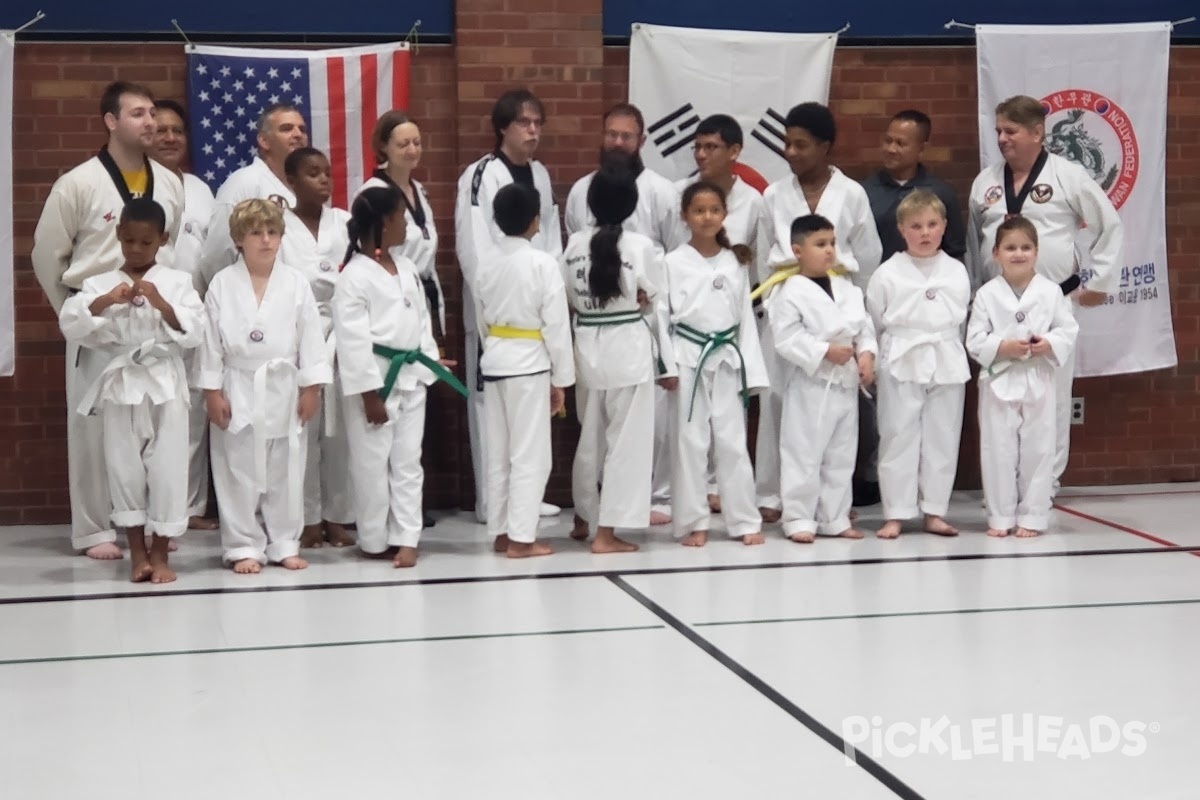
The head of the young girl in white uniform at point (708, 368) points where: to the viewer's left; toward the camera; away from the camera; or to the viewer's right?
toward the camera

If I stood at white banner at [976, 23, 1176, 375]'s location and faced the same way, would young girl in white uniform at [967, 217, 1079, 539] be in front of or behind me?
in front

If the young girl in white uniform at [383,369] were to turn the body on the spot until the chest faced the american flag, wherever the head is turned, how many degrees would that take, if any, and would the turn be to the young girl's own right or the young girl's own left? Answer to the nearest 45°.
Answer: approximately 135° to the young girl's own left

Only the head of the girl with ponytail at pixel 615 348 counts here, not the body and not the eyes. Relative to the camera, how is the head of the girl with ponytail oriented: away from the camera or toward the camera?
away from the camera

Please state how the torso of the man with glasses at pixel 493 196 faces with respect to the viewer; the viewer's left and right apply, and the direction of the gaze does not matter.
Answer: facing the viewer and to the right of the viewer

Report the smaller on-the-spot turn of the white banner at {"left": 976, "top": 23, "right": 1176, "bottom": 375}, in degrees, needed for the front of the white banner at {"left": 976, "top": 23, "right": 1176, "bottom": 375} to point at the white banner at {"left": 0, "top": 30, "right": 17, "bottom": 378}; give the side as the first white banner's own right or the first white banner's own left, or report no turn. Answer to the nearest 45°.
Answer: approximately 45° to the first white banner's own right

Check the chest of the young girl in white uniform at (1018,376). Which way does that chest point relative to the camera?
toward the camera

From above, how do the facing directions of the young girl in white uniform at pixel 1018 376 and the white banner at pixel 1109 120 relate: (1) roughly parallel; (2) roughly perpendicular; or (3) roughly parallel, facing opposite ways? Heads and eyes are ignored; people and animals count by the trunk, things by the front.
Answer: roughly parallel

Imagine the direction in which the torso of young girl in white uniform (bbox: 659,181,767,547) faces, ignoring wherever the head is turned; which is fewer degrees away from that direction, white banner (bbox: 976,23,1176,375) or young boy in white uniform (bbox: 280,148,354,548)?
the young boy in white uniform

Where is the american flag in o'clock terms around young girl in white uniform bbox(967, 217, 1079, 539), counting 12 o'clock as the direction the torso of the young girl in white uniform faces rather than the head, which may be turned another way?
The american flag is roughly at 3 o'clock from the young girl in white uniform.

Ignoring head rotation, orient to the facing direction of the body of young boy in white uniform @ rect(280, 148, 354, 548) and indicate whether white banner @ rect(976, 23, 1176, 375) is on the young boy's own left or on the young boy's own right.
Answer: on the young boy's own left

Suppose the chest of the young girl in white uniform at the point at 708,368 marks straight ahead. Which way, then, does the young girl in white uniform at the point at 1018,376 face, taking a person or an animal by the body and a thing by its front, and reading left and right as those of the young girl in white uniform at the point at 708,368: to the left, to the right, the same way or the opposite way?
the same way

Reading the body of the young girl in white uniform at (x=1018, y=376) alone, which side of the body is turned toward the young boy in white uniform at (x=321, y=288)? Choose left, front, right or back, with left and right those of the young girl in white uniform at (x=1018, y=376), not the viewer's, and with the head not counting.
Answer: right

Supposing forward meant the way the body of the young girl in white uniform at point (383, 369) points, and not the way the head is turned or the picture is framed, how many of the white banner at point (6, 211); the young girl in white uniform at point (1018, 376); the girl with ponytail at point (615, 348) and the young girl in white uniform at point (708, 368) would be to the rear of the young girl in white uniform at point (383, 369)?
1

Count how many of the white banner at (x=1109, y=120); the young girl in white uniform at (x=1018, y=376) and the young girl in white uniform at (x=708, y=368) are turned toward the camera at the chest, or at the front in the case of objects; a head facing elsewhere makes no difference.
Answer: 3

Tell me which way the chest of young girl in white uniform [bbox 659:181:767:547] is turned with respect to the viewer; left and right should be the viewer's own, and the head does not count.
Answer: facing the viewer
